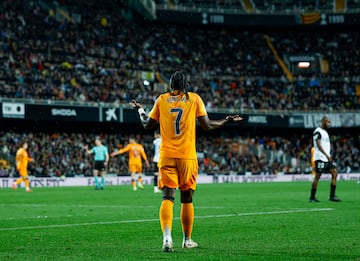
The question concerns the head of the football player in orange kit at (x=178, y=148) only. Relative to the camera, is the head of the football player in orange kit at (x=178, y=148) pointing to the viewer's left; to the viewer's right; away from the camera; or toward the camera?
away from the camera

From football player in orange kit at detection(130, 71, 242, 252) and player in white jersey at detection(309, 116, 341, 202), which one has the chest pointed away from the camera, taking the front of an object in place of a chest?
the football player in orange kit

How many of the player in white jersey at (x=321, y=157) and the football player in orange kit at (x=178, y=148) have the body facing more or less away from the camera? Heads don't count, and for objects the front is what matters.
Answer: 1

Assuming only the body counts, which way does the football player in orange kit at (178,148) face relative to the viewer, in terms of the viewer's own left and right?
facing away from the viewer

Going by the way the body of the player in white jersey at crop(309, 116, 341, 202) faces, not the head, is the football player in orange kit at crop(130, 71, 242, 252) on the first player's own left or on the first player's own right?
on the first player's own right
